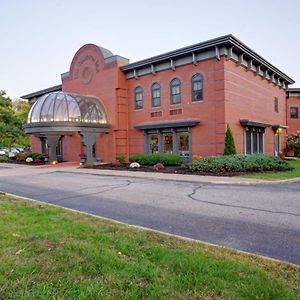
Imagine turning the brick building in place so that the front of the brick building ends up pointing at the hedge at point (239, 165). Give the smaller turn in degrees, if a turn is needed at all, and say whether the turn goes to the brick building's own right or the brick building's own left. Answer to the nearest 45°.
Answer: approximately 90° to the brick building's own left

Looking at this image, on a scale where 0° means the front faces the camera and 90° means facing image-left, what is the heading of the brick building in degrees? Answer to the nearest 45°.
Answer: approximately 45°

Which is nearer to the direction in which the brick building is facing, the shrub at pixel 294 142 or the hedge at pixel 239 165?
the hedge

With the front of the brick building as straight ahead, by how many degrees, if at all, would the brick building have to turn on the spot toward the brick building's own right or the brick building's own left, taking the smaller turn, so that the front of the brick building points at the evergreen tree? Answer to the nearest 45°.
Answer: approximately 90° to the brick building's own left
